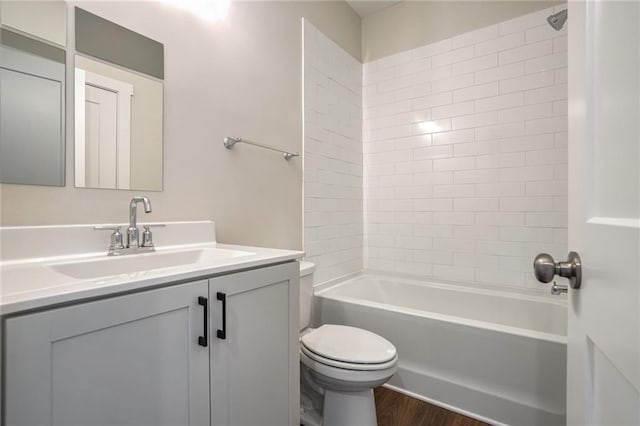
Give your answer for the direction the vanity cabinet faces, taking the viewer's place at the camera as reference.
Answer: facing the viewer and to the right of the viewer

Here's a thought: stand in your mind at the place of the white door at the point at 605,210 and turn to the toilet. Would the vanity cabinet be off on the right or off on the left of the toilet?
left

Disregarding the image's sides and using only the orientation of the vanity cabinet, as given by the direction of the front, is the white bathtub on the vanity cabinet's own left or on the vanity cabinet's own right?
on the vanity cabinet's own left

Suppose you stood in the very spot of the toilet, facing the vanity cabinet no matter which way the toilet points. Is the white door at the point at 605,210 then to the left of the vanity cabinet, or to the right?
left

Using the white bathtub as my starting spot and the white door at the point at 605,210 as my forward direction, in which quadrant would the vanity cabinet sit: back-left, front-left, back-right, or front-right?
front-right

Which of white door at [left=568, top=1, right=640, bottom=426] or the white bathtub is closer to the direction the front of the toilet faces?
the white door

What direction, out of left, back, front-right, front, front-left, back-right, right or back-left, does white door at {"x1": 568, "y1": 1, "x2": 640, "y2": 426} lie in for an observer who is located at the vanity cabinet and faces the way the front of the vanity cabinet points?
front

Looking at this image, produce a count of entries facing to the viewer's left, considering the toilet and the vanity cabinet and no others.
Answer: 0

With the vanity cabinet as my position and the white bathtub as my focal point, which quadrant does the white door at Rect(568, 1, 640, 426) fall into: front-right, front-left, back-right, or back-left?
front-right

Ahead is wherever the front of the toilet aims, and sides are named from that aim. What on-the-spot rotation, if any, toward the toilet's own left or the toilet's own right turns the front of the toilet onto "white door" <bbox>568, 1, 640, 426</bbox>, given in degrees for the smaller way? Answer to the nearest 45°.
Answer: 0° — it already faces it

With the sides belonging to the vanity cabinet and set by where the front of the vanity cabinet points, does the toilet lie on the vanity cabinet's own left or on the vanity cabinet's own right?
on the vanity cabinet's own left

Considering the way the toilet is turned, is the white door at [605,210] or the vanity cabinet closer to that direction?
the white door

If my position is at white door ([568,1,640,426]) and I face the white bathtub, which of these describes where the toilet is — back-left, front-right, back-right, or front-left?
front-left

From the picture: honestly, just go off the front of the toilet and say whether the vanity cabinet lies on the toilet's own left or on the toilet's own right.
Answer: on the toilet's own right
